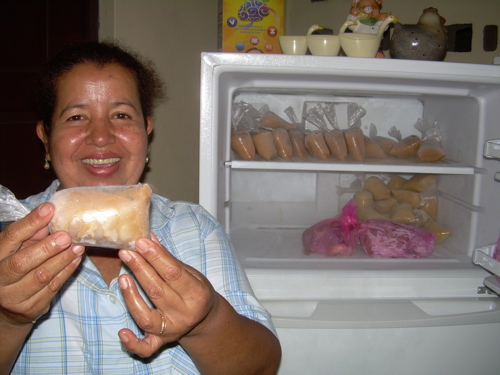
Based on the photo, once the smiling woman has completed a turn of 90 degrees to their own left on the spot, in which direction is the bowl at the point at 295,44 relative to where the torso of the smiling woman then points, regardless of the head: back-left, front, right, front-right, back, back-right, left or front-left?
front-left

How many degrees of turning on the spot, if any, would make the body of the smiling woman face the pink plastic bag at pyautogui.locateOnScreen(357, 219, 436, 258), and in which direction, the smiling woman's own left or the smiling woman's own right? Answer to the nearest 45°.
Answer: approximately 135° to the smiling woman's own left

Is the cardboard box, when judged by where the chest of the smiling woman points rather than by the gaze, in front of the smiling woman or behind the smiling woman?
behind

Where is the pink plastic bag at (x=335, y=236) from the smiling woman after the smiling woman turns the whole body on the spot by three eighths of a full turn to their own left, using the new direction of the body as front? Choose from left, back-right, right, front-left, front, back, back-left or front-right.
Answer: front

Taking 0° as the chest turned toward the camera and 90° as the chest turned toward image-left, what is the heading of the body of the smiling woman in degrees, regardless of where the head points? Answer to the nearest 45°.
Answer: approximately 0°

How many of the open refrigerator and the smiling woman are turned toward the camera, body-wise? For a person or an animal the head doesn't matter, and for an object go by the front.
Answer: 2

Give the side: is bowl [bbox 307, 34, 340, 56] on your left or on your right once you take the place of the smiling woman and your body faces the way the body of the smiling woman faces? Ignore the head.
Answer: on your left

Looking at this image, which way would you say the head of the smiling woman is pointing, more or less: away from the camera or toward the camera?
toward the camera

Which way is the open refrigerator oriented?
toward the camera
